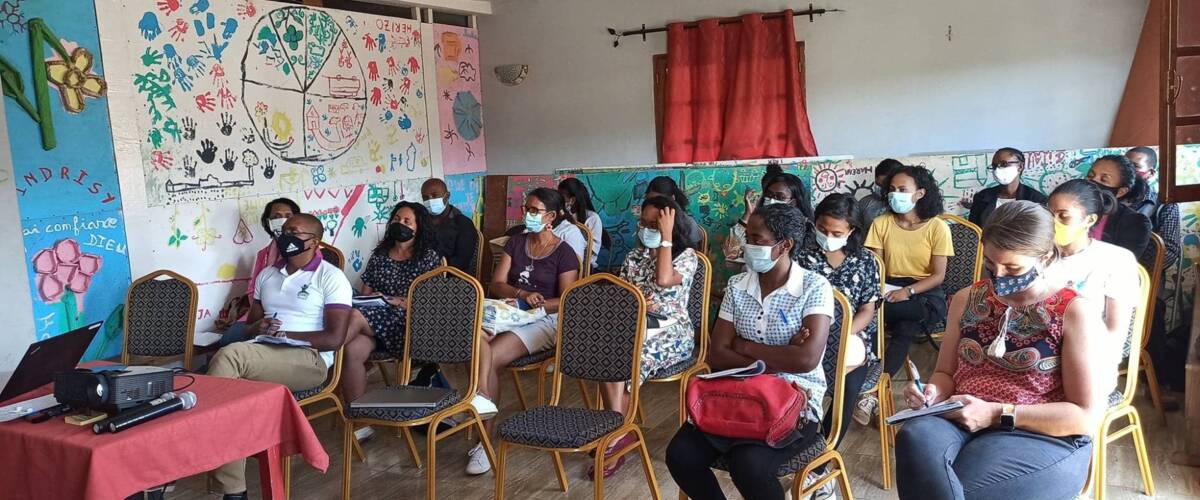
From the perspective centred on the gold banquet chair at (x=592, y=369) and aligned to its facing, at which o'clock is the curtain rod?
The curtain rod is roughly at 5 o'clock from the gold banquet chair.

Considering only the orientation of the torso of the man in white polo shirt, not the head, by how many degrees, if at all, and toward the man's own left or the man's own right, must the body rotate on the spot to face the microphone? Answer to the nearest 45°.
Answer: approximately 45° to the man's own left

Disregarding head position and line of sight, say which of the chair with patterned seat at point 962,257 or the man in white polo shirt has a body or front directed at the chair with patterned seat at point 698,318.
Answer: the chair with patterned seat at point 962,257

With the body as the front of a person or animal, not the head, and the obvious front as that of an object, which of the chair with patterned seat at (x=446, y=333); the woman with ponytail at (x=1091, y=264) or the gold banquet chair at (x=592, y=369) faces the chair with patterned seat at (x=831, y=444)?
the woman with ponytail

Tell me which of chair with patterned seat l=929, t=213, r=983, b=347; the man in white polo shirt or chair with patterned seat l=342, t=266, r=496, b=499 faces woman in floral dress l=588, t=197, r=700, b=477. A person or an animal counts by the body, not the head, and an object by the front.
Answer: chair with patterned seat l=929, t=213, r=983, b=347

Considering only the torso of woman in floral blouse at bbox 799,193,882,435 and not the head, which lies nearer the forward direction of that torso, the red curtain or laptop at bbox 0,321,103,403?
the laptop

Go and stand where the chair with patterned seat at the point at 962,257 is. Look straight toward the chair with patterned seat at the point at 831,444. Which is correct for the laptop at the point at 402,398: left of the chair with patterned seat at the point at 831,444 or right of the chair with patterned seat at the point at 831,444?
right
